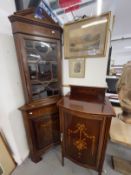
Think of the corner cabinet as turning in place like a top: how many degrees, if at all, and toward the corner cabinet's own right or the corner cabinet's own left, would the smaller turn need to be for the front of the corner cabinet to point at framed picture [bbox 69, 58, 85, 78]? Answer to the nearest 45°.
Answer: approximately 45° to the corner cabinet's own left

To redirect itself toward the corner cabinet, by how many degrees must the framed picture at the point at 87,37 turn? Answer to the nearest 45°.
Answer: approximately 45° to its right

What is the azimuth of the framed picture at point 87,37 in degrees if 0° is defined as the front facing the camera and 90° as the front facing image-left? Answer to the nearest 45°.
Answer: approximately 45°

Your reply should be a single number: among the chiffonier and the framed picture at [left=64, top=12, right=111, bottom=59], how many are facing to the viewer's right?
0

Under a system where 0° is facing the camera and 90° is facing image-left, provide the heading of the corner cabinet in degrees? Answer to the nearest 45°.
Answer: approximately 315°

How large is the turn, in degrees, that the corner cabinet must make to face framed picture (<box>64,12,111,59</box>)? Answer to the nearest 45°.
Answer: approximately 45° to its left
